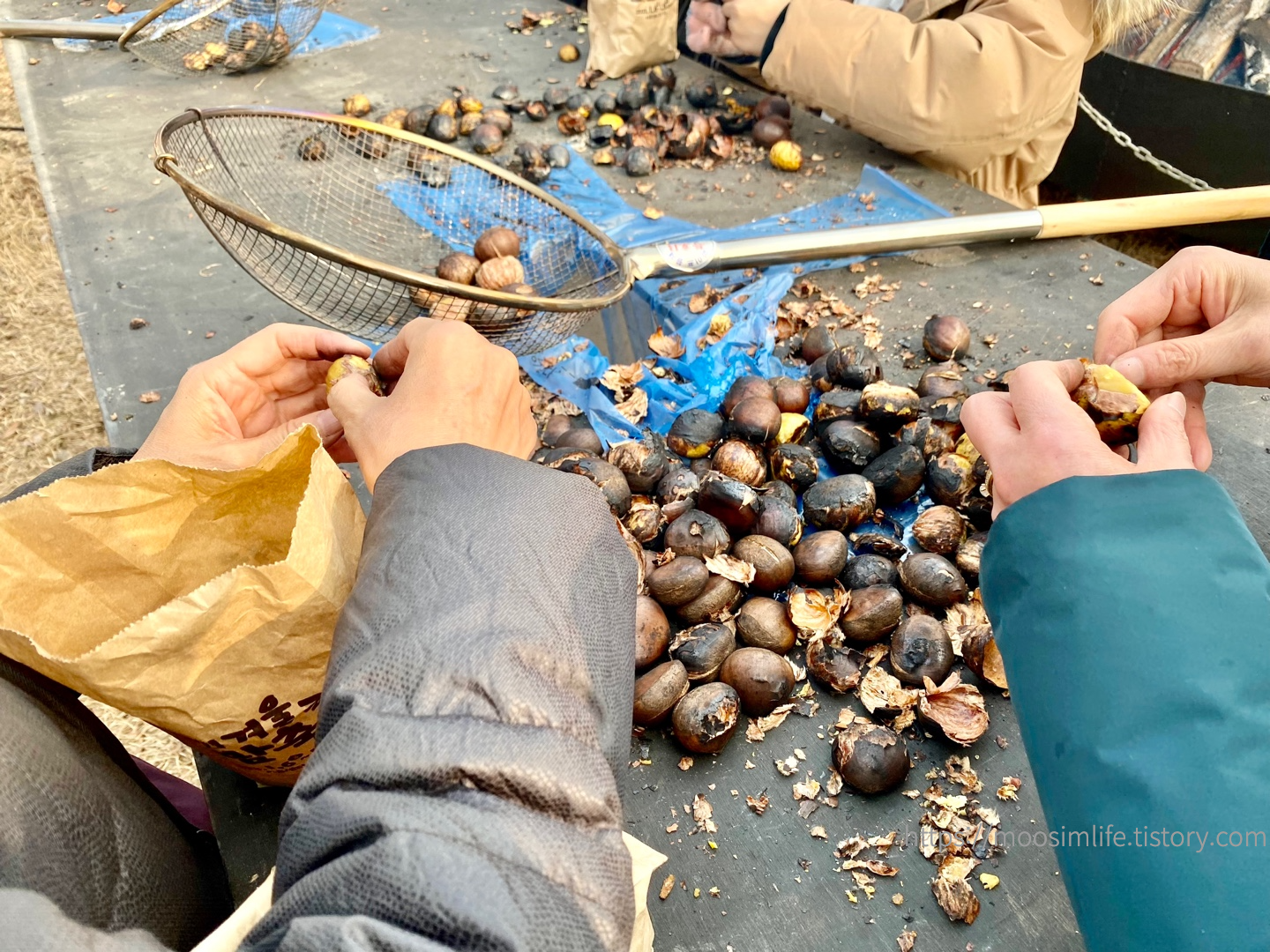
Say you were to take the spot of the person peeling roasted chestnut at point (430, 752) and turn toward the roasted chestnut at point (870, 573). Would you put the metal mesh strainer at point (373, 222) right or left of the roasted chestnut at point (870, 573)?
left

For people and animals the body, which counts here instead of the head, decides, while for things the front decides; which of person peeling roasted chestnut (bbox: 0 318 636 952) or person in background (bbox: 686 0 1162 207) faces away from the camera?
person peeling roasted chestnut (bbox: 0 318 636 952)

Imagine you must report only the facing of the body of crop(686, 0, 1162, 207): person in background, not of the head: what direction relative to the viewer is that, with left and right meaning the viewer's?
facing to the left of the viewer

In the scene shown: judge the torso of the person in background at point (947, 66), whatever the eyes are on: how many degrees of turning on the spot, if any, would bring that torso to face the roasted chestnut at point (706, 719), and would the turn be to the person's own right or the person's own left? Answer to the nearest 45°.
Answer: approximately 90° to the person's own left

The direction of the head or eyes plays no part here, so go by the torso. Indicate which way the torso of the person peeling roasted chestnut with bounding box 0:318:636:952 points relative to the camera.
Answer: away from the camera

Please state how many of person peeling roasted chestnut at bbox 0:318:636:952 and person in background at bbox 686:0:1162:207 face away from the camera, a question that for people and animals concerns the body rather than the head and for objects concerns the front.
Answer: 1

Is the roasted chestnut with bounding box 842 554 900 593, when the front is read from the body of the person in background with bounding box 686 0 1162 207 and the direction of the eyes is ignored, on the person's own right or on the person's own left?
on the person's own left
